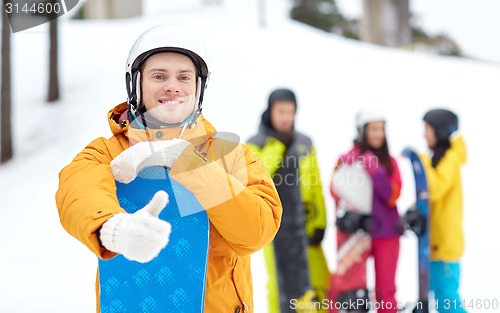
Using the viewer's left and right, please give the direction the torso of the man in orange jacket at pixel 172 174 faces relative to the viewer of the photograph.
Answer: facing the viewer

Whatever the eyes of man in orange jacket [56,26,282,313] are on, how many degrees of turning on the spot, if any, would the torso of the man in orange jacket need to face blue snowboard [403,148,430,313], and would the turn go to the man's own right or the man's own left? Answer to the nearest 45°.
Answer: approximately 135° to the man's own left

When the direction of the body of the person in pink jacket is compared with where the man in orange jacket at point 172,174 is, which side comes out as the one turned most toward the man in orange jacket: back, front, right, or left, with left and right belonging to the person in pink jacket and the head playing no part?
front

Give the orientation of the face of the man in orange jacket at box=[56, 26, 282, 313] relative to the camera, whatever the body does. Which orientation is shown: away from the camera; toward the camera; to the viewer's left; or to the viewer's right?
toward the camera

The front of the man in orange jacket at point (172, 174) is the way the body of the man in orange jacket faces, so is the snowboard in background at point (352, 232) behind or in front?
behind

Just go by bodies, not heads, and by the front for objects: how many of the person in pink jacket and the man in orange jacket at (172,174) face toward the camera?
2

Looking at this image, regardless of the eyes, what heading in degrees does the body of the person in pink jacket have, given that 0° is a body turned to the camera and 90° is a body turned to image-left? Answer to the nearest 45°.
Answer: approximately 0°

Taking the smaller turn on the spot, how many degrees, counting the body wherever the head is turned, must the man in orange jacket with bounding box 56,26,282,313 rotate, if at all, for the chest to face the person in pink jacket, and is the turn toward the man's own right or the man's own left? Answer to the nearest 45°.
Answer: approximately 135° to the man's own left

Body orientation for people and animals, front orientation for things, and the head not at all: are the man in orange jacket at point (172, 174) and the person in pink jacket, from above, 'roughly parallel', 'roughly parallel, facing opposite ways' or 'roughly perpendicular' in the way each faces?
roughly parallel

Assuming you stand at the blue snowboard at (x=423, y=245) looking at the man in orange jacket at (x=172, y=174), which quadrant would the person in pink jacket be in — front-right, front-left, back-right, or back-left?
front-right
